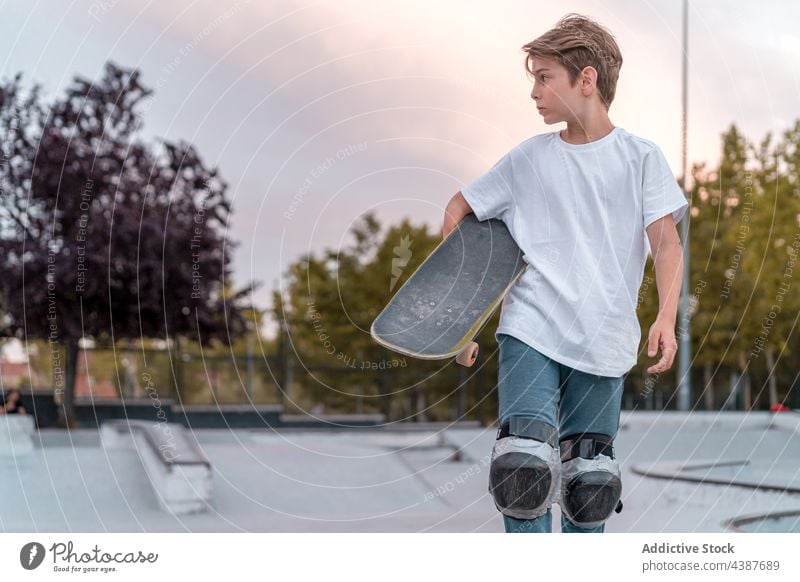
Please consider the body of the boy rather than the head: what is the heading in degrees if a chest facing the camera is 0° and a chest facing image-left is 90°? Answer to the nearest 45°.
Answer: approximately 0°

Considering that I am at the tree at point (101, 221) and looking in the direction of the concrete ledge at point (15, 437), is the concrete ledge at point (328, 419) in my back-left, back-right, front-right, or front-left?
back-left

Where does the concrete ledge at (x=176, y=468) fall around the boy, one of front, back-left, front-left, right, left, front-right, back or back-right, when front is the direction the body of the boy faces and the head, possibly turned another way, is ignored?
back-right

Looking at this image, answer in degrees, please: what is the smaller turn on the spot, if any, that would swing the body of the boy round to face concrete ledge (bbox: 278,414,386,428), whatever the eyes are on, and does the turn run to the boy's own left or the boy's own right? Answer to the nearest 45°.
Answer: approximately 180°

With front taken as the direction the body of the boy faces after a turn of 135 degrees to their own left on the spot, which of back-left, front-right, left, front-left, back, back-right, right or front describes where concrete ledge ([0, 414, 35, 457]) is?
left

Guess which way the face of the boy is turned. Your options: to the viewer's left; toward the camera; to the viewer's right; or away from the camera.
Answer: to the viewer's left

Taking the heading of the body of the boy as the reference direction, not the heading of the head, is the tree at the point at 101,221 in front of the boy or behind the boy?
behind
